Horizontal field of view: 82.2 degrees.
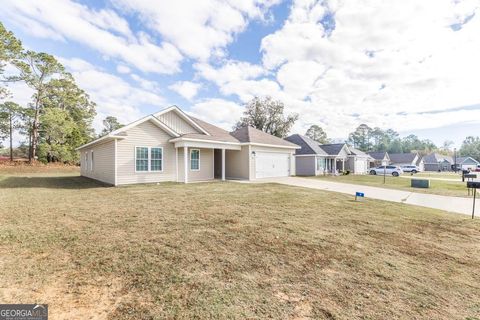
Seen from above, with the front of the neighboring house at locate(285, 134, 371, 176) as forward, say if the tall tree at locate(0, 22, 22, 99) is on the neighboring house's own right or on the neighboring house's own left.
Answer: on the neighboring house's own right

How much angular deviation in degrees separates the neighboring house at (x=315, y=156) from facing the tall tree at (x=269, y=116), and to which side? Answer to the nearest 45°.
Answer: approximately 180°

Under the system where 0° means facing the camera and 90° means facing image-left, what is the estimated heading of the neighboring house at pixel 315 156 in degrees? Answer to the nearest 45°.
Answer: approximately 315°

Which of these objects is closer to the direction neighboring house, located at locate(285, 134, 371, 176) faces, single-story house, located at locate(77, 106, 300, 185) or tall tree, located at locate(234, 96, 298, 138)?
the single-story house

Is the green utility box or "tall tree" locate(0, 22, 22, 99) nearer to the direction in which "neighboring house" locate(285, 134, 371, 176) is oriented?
the green utility box

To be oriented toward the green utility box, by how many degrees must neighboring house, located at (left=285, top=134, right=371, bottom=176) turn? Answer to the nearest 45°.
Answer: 0° — it already faces it

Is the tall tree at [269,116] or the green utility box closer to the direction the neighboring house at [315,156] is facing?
the green utility box

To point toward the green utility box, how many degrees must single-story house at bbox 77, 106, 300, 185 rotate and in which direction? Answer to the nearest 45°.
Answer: approximately 45° to its left

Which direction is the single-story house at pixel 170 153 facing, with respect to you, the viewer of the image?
facing the viewer and to the right of the viewer

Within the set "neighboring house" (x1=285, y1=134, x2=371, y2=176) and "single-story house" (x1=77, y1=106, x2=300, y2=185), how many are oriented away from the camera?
0

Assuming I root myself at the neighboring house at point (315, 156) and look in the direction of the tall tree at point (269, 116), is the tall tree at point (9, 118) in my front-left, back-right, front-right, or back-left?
front-left

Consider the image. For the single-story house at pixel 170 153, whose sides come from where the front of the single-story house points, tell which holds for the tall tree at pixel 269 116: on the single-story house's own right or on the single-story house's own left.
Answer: on the single-story house's own left

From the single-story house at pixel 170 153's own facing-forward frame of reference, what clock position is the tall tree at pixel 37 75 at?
The tall tree is roughly at 6 o'clock from the single-story house.

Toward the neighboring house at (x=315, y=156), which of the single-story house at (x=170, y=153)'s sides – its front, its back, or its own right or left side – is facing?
left
